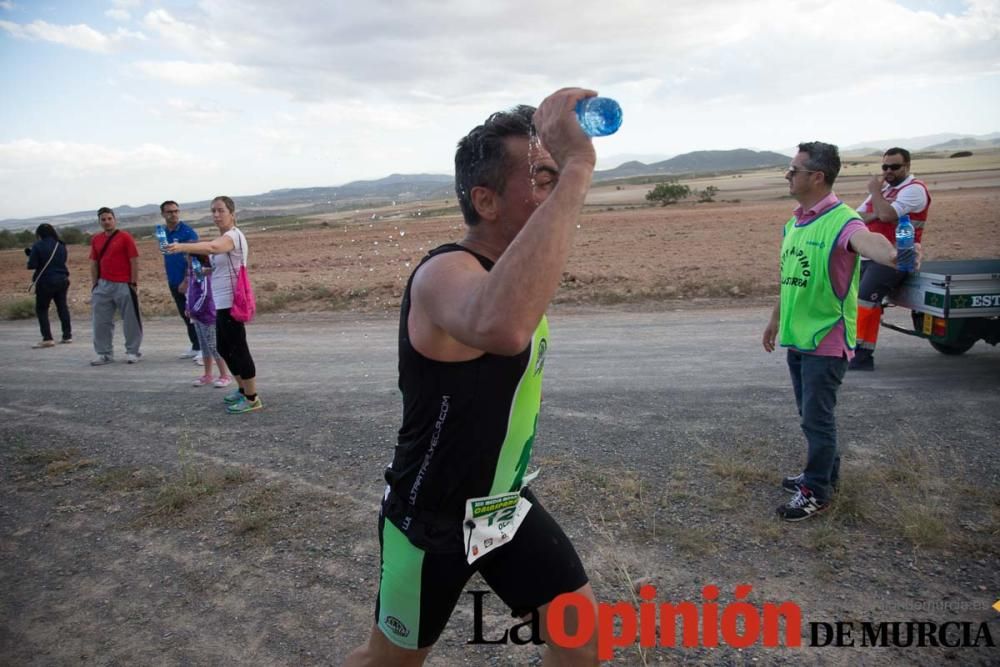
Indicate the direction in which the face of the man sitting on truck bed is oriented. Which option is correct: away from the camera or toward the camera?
toward the camera

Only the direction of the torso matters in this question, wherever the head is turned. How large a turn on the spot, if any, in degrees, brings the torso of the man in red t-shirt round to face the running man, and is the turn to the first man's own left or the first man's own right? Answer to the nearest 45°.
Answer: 0° — they already face them

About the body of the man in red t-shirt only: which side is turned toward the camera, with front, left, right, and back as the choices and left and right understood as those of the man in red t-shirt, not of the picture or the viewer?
front

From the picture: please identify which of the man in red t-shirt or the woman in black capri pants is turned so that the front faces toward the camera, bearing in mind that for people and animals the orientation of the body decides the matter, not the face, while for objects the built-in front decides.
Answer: the man in red t-shirt

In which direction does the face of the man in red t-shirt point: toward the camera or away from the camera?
toward the camera

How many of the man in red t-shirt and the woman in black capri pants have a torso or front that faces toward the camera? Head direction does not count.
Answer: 1

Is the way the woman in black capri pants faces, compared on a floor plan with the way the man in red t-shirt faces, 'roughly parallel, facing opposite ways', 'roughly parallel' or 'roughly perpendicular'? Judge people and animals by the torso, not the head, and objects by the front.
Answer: roughly perpendicular

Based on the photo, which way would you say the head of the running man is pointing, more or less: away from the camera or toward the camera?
toward the camera
